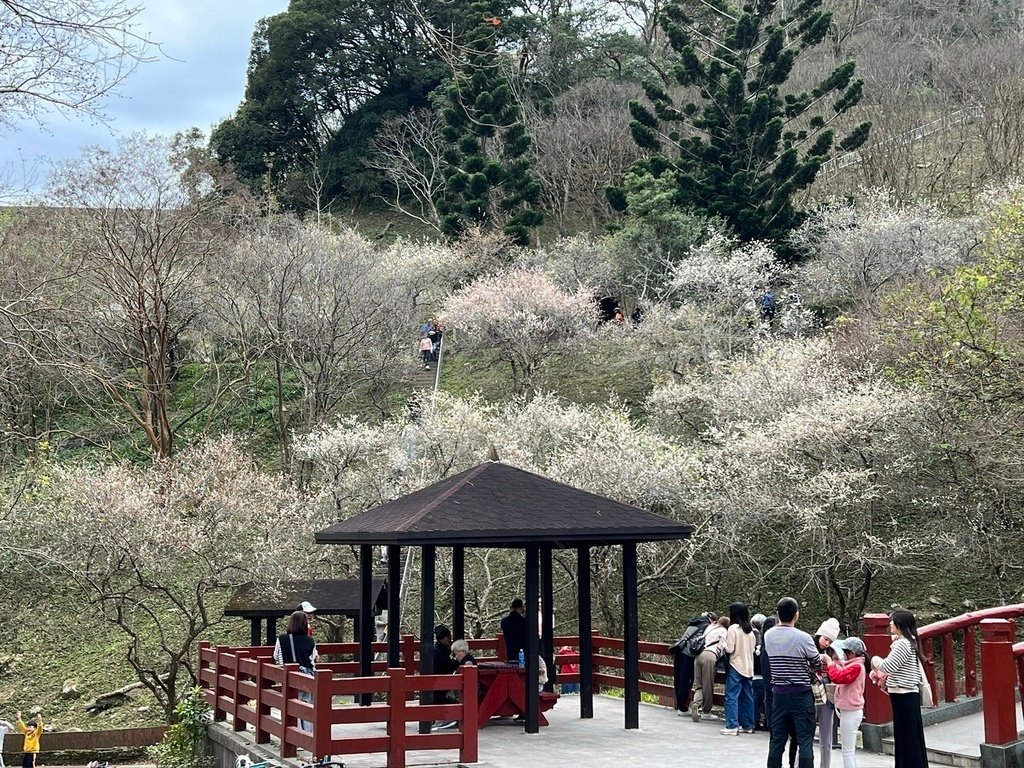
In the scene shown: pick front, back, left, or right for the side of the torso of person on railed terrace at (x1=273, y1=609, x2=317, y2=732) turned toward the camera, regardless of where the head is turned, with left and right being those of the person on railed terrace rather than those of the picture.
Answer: back

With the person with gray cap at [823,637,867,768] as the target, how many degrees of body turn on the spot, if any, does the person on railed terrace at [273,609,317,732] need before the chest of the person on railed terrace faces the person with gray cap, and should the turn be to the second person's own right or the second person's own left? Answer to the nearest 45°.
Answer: approximately 135° to the second person's own right

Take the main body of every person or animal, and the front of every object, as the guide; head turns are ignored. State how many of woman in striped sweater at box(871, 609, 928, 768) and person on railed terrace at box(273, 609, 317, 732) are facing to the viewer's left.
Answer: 1

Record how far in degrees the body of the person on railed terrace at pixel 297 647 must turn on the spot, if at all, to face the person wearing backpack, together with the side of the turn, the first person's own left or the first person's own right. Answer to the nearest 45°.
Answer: approximately 90° to the first person's own right

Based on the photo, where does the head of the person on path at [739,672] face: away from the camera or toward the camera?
away from the camera

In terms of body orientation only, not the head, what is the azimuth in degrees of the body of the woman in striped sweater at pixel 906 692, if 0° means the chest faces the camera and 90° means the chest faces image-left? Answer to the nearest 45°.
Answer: approximately 90°

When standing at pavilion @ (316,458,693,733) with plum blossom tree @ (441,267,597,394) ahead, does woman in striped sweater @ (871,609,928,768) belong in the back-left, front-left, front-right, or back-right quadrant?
back-right

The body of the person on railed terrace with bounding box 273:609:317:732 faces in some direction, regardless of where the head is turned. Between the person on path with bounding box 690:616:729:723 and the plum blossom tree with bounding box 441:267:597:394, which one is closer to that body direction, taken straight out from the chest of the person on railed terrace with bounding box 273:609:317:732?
the plum blossom tree

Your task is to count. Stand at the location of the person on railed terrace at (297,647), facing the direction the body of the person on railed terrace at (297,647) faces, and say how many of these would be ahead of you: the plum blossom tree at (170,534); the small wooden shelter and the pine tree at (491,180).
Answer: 3

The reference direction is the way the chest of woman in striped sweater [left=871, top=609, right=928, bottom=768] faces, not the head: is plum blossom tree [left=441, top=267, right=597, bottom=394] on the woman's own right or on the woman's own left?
on the woman's own right
